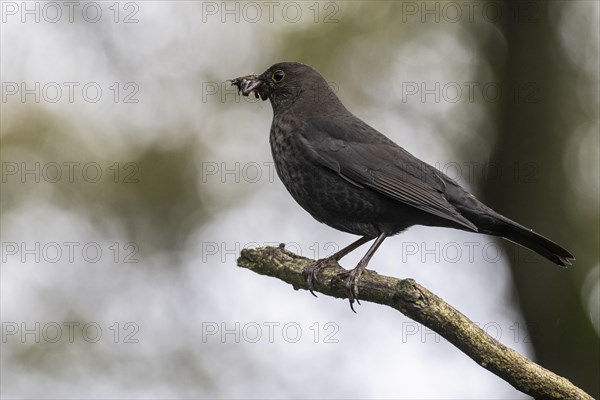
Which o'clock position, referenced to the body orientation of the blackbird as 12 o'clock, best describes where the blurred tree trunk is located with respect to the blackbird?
The blurred tree trunk is roughly at 4 o'clock from the blackbird.

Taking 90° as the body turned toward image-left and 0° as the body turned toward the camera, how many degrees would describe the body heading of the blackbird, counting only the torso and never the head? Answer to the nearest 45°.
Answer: approximately 90°
